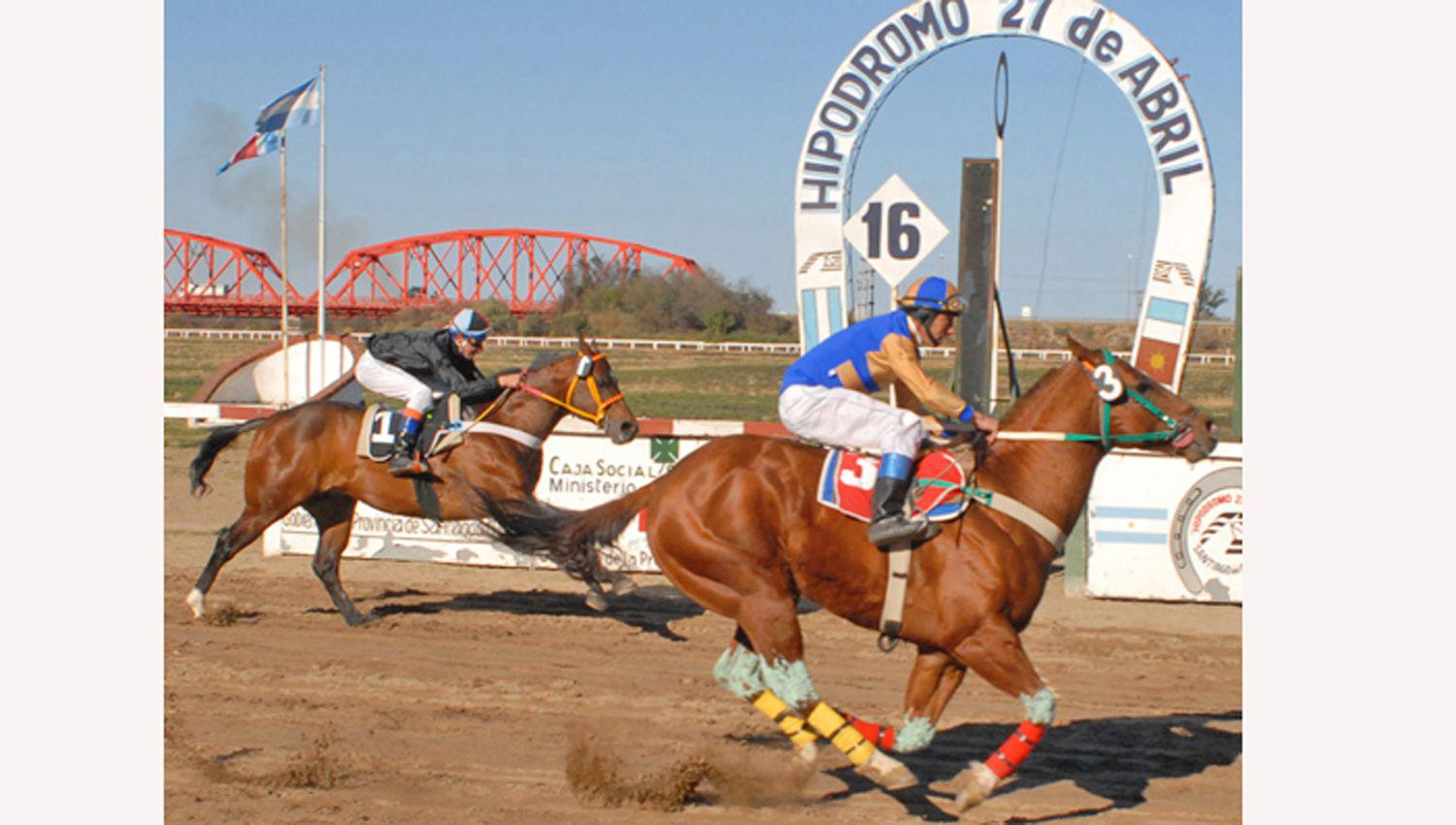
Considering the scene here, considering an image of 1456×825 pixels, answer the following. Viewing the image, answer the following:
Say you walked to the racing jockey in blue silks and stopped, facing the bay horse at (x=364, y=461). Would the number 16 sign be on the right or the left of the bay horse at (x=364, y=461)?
right

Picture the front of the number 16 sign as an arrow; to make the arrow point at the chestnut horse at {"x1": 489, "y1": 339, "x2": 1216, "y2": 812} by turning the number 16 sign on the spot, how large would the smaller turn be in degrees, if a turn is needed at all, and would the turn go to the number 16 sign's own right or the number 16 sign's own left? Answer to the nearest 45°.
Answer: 0° — it already faces it

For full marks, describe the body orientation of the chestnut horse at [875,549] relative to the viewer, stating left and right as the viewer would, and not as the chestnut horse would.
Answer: facing to the right of the viewer

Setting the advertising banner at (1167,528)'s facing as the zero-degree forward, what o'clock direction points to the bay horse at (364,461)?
The bay horse is roughly at 2 o'clock from the advertising banner.

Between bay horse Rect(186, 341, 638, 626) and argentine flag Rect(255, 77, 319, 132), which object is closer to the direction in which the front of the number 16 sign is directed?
the bay horse

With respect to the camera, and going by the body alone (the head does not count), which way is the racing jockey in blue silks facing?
to the viewer's right

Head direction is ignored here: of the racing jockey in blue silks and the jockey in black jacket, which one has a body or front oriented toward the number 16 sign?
the jockey in black jacket

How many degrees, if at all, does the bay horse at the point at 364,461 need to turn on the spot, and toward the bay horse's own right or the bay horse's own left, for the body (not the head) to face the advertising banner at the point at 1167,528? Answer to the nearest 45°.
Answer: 0° — it already faces it

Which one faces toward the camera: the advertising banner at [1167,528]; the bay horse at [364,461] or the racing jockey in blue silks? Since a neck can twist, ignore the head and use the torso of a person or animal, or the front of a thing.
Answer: the advertising banner

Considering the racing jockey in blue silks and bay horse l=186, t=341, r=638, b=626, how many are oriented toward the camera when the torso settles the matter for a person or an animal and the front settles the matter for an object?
0

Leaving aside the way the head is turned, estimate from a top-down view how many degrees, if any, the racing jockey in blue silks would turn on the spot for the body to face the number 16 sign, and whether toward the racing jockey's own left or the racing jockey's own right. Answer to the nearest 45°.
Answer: approximately 90° to the racing jockey's own left

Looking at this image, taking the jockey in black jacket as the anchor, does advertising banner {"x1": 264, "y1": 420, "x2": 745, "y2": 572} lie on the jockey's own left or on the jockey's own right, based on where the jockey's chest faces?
on the jockey's own left

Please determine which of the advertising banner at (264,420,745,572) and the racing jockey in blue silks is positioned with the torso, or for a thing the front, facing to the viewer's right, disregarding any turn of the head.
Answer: the racing jockey in blue silks
